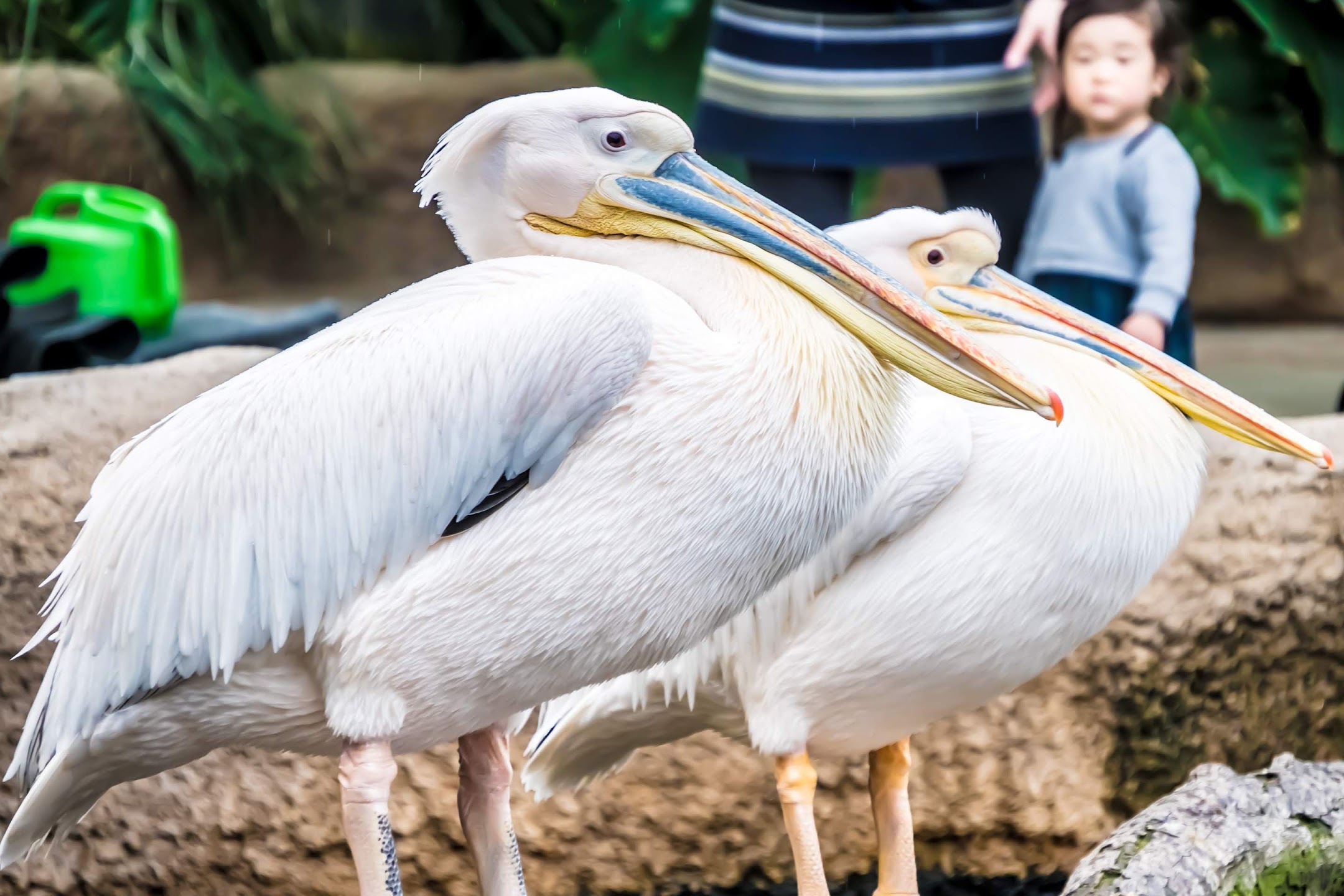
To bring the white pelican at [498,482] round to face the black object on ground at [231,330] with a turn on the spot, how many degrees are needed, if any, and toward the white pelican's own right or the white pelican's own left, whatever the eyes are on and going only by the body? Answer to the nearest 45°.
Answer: approximately 90° to the white pelican's own left

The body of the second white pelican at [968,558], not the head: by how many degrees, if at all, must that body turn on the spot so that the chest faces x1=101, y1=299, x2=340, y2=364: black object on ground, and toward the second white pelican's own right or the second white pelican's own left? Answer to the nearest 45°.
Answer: approximately 135° to the second white pelican's own left

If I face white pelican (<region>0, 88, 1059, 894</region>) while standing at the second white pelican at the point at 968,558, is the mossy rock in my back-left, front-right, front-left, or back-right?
back-left

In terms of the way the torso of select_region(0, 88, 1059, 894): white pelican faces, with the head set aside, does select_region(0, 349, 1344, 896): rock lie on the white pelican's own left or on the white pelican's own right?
on the white pelican's own left

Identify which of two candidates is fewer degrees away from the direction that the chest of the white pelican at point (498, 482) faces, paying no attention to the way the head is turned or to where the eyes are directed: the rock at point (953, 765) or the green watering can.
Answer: the rock

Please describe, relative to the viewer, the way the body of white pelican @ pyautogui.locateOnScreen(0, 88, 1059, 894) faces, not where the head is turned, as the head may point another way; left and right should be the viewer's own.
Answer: facing to the right of the viewer

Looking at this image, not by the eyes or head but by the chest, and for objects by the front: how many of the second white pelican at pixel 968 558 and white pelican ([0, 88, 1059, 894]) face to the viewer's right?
2

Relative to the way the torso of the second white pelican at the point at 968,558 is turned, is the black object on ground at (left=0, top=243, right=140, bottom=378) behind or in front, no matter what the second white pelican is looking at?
behind

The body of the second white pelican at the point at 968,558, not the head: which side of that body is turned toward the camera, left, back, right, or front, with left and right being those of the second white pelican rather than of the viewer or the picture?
right

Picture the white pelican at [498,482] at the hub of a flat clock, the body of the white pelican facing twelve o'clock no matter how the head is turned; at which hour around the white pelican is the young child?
The young child is roughly at 10 o'clock from the white pelican.
